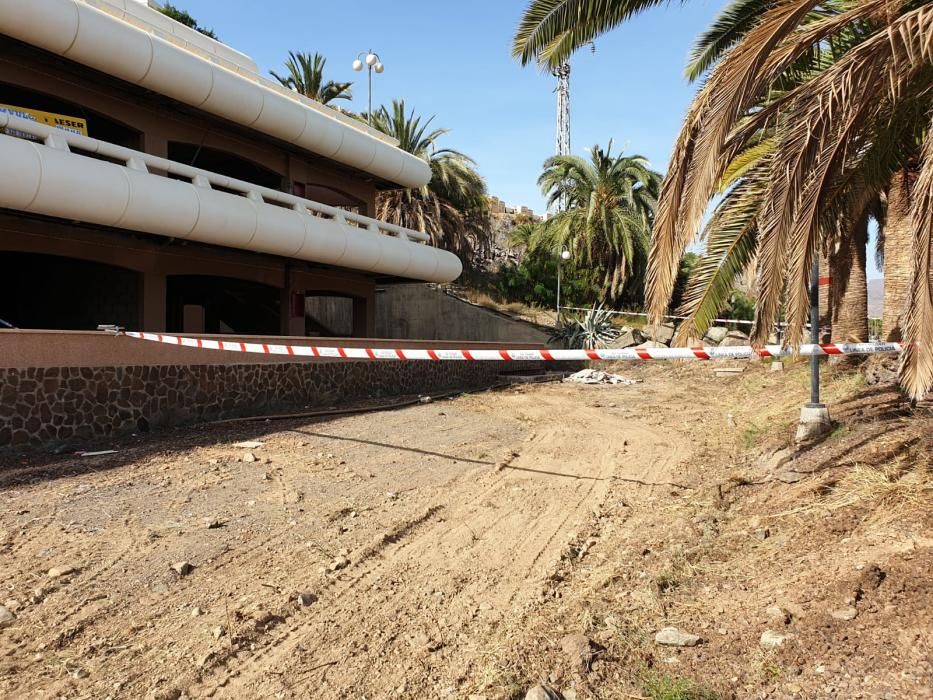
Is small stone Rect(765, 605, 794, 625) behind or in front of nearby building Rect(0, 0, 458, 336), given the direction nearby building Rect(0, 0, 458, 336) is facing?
in front

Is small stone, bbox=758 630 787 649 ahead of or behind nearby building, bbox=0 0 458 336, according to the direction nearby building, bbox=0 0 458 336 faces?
ahead

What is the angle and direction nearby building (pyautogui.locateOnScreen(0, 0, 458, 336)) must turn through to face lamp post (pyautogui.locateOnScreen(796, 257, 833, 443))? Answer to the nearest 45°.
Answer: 0° — it already faces it

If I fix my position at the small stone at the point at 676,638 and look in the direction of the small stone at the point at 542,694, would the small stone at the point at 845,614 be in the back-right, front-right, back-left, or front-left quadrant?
back-left

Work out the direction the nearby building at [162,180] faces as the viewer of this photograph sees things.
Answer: facing the viewer and to the right of the viewer

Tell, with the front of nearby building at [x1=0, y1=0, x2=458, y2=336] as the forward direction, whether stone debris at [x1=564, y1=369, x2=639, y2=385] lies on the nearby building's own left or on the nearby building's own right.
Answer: on the nearby building's own left

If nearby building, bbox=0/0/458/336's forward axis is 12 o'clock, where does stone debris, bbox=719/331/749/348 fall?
The stone debris is roughly at 10 o'clock from the nearby building.

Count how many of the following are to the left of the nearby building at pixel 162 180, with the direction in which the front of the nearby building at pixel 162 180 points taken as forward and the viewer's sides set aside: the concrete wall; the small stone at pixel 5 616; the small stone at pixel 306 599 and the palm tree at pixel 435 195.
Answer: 2

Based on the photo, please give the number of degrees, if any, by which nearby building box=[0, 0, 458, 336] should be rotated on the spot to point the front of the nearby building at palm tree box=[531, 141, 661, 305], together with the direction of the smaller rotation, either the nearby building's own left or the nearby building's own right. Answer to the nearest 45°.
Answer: approximately 90° to the nearby building's own left

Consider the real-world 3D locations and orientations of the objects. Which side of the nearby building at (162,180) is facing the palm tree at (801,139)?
front

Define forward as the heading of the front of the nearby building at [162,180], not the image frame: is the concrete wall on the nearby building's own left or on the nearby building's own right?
on the nearby building's own left

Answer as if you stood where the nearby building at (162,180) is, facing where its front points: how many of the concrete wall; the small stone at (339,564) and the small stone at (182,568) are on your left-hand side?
1

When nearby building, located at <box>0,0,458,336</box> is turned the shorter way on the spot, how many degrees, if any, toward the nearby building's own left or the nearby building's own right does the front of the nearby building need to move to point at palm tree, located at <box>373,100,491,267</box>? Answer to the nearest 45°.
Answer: approximately 90° to the nearby building's own left

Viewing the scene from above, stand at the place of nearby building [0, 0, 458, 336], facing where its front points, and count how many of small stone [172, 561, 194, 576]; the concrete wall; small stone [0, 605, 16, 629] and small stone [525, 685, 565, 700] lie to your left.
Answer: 1

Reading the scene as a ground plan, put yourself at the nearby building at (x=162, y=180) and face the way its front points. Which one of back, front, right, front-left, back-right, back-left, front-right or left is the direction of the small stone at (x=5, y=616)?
front-right

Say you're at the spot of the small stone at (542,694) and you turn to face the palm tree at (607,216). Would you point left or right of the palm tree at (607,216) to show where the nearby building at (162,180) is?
left

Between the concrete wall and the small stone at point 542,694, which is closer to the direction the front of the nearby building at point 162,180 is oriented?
the small stone

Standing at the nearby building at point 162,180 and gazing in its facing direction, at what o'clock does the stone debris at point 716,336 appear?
The stone debris is roughly at 10 o'clock from the nearby building.
